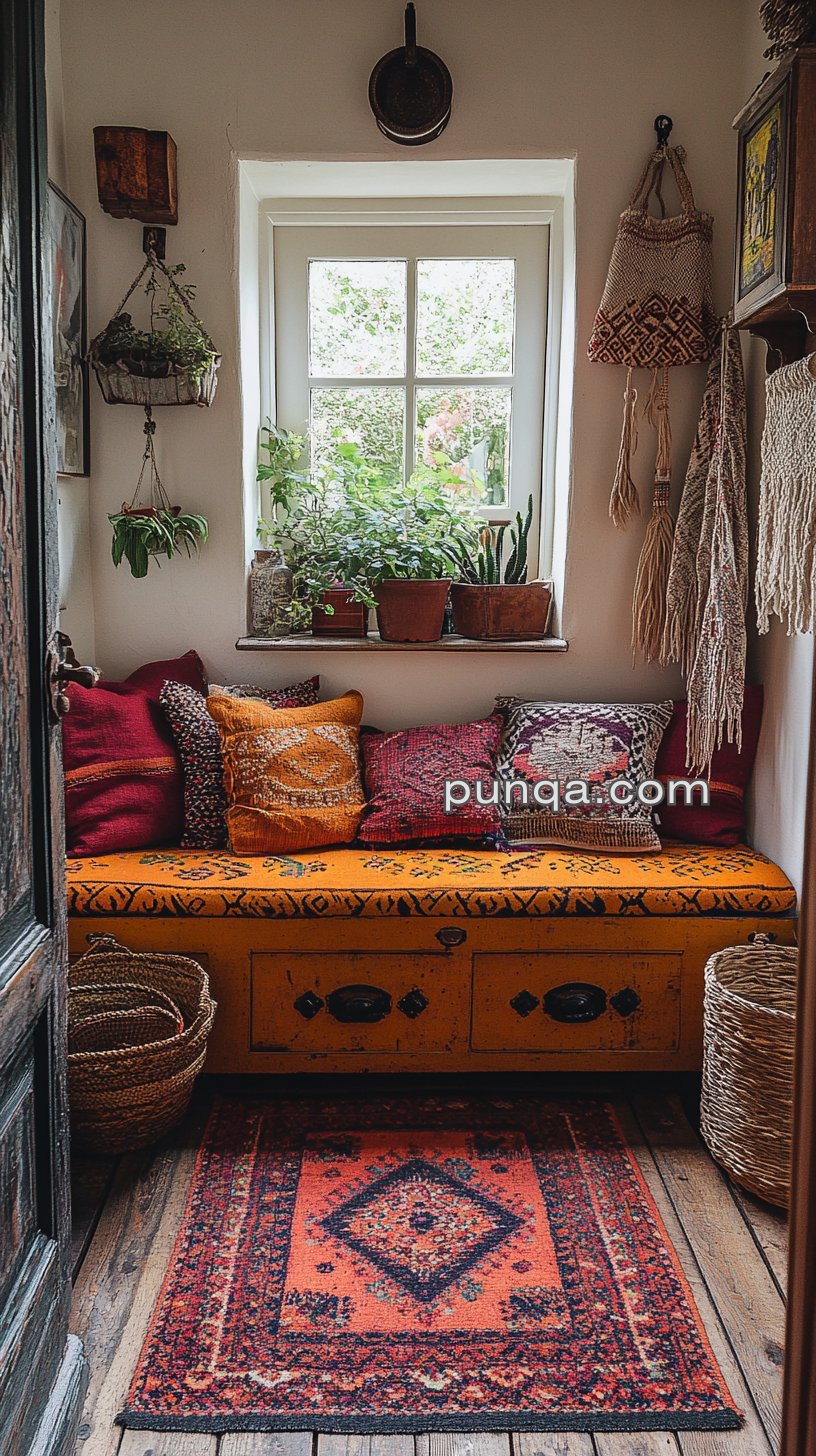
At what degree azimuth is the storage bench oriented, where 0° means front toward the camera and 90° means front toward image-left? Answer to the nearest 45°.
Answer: approximately 0°

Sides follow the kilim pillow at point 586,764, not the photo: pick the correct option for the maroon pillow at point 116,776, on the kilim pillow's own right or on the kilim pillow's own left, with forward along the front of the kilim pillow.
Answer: on the kilim pillow's own right

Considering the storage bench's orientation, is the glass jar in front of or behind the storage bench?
behind

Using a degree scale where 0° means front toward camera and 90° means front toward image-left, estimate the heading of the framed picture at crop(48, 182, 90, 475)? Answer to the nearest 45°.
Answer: approximately 270°

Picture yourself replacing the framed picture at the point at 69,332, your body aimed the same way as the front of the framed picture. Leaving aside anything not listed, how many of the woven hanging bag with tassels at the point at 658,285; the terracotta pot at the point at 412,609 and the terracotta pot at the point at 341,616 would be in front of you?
3

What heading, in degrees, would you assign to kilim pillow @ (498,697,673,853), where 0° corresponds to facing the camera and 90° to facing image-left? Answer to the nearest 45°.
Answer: approximately 0°
